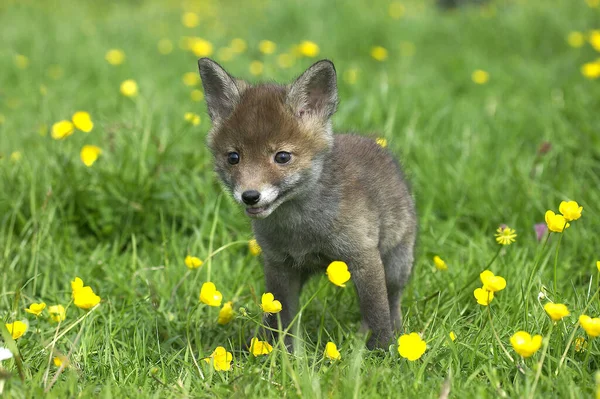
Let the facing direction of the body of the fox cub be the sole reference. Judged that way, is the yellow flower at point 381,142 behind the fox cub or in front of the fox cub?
behind

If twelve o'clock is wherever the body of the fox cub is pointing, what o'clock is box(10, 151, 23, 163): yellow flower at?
The yellow flower is roughly at 3 o'clock from the fox cub.

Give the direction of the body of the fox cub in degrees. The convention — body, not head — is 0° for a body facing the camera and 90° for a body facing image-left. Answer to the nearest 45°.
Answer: approximately 45°

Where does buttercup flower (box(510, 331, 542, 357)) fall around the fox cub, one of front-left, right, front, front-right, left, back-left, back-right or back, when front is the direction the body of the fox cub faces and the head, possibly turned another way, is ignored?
left

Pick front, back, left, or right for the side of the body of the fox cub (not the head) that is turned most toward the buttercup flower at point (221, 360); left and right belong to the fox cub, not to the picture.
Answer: front

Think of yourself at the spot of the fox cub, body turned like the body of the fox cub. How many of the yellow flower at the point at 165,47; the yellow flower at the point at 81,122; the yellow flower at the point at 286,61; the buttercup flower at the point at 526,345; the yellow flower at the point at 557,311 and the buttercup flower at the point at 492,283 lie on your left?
3

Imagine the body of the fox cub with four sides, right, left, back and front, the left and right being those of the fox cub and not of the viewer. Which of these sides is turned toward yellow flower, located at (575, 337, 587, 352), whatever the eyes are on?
left

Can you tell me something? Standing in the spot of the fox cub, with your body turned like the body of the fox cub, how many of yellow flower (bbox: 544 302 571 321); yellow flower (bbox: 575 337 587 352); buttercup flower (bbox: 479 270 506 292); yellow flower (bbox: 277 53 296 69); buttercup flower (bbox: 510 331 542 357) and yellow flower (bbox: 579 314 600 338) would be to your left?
5

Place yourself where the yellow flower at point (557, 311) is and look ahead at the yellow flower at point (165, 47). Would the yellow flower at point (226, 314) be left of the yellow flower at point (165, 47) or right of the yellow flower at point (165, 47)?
left

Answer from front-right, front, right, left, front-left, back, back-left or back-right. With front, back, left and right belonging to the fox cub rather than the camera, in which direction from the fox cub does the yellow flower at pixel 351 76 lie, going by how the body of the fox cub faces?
back-right

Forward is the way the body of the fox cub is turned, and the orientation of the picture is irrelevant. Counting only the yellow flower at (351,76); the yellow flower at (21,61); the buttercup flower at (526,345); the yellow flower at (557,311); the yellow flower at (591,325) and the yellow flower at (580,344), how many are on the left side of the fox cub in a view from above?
4

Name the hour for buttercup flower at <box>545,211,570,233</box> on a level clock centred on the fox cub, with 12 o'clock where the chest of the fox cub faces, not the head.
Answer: The buttercup flower is roughly at 8 o'clock from the fox cub.

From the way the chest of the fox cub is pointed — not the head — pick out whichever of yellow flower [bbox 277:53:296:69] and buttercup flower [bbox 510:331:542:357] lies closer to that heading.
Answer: the buttercup flower

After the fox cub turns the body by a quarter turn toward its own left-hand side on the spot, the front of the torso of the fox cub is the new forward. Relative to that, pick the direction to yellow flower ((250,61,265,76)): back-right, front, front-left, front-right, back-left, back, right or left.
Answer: back-left

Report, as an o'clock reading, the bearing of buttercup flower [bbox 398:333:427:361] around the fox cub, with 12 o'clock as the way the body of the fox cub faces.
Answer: The buttercup flower is roughly at 10 o'clock from the fox cub.

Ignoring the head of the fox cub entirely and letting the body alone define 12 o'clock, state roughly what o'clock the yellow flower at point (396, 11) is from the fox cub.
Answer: The yellow flower is roughly at 5 o'clock from the fox cub.

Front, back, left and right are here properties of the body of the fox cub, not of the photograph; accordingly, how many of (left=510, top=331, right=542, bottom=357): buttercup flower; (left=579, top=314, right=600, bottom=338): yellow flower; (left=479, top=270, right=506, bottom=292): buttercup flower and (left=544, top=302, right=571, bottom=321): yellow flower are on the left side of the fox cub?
4

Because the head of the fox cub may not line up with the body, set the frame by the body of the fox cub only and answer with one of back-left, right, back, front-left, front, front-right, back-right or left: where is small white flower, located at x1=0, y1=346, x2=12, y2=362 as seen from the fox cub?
front

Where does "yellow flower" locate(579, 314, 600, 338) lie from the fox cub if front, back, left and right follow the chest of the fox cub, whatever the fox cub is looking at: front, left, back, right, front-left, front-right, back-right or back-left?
left

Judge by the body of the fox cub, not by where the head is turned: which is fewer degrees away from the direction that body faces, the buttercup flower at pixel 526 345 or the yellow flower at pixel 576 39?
the buttercup flower
